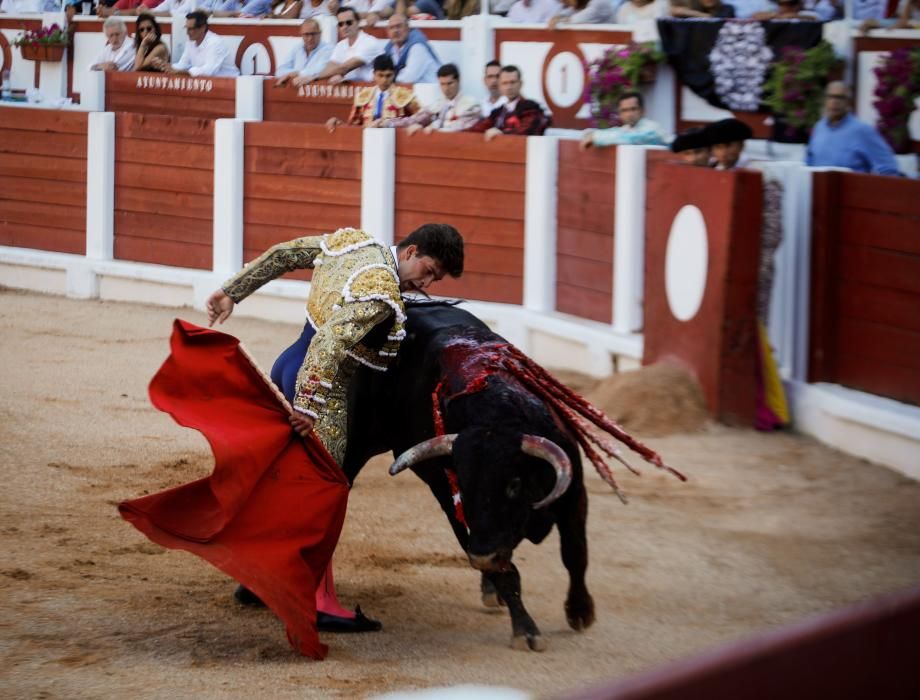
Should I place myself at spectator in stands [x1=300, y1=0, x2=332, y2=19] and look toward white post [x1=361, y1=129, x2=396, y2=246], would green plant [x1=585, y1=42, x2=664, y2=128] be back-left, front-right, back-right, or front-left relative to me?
front-left

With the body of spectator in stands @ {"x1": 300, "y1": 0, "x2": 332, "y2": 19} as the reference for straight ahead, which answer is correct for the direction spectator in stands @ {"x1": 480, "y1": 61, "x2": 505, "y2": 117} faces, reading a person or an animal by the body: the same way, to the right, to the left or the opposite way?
the same way

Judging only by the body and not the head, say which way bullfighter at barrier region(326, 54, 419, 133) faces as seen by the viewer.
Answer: toward the camera

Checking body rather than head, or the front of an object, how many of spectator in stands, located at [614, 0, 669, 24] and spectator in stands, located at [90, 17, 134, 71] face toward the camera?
2

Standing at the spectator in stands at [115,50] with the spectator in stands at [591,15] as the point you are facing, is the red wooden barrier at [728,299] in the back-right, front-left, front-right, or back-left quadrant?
front-right

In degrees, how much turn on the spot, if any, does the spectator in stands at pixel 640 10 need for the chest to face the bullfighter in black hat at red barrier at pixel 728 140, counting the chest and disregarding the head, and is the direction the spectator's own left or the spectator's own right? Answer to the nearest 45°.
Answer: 0° — they already face them

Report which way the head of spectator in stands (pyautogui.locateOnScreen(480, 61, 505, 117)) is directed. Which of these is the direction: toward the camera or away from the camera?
toward the camera

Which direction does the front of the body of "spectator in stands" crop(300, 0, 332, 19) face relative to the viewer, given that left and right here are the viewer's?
facing the viewer

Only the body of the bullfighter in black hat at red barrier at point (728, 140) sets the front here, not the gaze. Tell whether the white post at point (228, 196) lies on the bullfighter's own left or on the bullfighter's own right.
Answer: on the bullfighter's own right

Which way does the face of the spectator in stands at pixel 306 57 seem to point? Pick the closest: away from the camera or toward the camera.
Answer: toward the camera

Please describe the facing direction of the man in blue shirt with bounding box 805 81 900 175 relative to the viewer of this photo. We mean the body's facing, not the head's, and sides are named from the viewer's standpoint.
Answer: facing the viewer and to the left of the viewer

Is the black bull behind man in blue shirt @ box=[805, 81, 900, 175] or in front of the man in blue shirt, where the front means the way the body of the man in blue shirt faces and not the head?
in front
